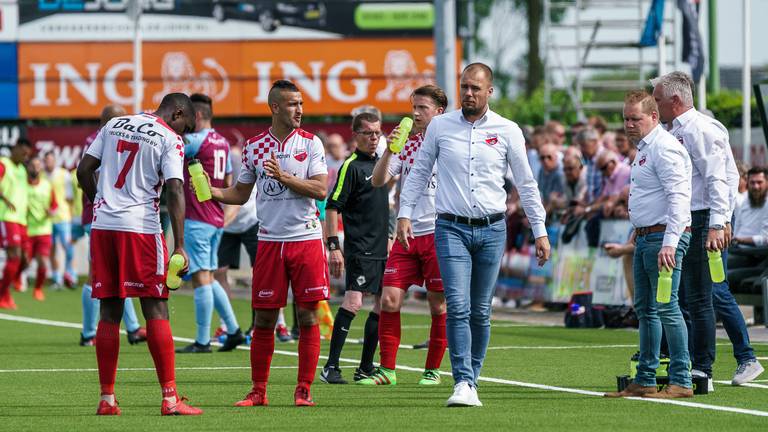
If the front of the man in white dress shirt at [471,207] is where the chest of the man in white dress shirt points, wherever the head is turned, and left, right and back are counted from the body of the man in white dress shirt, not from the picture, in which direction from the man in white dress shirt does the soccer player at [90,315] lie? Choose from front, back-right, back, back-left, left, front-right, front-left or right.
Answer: back-right

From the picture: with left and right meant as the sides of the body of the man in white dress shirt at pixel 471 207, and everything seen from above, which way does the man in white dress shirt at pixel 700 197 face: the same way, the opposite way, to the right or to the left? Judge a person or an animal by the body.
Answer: to the right

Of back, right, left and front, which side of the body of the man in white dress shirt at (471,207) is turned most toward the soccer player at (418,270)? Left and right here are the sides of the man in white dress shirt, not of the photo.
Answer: back

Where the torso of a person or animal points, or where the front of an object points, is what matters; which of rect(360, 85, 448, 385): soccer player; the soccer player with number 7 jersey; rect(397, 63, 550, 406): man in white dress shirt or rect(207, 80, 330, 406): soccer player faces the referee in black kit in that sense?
the soccer player with number 7 jersey

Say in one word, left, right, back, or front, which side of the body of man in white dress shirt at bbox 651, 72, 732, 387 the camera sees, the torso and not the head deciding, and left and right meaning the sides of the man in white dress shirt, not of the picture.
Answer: left

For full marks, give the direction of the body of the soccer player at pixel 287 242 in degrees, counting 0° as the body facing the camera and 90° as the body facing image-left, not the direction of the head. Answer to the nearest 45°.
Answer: approximately 0°
